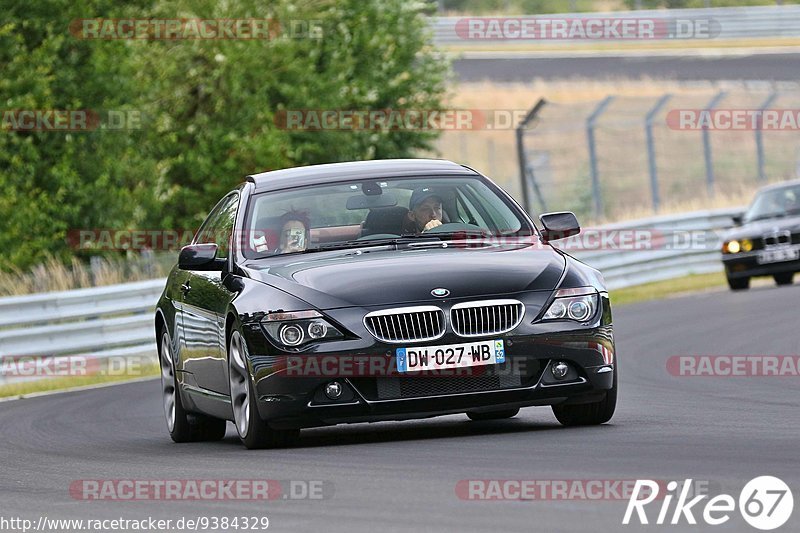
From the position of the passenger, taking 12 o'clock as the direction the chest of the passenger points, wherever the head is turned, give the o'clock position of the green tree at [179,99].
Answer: The green tree is roughly at 6 o'clock from the passenger.

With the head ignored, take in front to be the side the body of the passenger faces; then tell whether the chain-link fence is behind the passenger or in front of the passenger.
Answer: behind

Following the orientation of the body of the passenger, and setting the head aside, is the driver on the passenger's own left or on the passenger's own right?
on the passenger's own left

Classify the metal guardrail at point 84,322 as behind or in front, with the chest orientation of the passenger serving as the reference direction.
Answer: behind

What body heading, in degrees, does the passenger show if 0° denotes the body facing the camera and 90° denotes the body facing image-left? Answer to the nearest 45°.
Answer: approximately 0°
